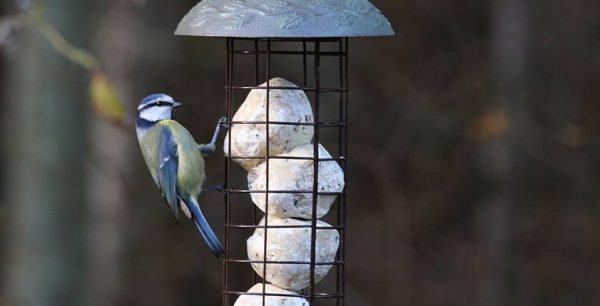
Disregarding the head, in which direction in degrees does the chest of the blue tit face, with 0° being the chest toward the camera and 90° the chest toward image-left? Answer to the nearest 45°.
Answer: approximately 270°

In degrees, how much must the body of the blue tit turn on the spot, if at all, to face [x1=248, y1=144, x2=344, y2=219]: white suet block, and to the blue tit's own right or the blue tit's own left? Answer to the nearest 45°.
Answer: approximately 45° to the blue tit's own right

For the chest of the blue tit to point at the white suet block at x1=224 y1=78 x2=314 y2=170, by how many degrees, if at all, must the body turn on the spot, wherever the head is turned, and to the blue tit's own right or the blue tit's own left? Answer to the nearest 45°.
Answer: approximately 45° to the blue tit's own right

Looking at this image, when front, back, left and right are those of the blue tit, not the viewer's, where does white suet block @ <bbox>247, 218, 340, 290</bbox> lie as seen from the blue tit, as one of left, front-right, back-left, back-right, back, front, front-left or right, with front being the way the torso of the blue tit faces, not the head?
front-right
